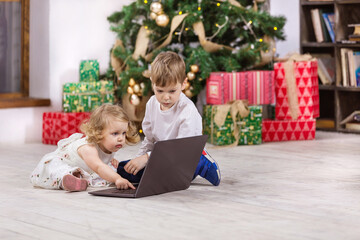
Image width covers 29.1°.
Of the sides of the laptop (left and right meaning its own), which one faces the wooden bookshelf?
right

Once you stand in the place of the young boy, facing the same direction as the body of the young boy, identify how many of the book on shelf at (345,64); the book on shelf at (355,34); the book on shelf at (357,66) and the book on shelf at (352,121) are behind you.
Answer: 4

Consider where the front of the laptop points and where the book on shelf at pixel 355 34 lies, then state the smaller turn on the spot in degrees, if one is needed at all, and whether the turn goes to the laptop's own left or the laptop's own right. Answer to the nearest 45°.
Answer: approximately 90° to the laptop's own right

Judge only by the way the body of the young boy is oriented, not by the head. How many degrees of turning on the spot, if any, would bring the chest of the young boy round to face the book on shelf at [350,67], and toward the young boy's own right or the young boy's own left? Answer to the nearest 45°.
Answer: approximately 180°

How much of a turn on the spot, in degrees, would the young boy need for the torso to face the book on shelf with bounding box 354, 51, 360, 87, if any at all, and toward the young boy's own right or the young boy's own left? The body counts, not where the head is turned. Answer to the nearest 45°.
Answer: approximately 180°

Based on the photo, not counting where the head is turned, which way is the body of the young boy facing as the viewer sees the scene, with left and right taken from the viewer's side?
facing the viewer and to the left of the viewer

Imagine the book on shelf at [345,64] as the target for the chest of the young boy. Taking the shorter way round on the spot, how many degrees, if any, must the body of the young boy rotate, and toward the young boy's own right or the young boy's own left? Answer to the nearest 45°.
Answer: approximately 180°

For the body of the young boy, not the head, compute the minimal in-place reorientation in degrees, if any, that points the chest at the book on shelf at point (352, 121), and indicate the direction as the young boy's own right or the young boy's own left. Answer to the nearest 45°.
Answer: approximately 180°

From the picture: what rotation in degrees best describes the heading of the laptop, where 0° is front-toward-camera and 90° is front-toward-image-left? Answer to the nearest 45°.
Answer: approximately 135°

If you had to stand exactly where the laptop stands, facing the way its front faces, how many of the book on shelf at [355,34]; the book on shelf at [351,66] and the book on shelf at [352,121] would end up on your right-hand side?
3

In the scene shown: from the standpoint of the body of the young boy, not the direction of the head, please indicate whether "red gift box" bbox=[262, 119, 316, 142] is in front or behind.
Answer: behind

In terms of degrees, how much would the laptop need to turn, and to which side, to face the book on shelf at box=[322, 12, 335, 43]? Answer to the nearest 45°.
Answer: approximately 90° to its right
